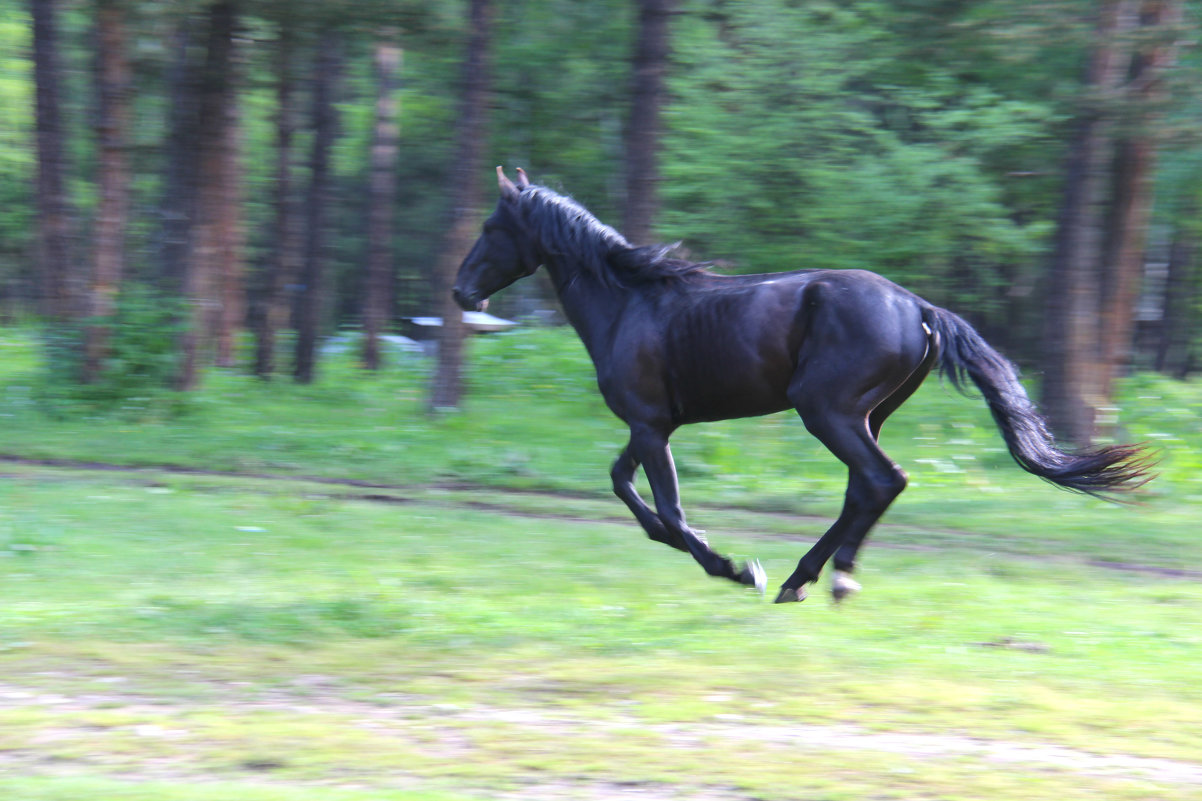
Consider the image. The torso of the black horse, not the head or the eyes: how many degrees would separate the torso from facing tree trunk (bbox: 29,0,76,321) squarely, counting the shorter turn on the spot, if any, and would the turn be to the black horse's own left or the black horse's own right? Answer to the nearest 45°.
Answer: approximately 45° to the black horse's own right

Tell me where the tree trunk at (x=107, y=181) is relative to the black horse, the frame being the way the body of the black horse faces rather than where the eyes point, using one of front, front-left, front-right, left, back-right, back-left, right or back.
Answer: front-right

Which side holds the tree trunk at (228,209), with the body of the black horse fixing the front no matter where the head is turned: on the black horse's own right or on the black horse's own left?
on the black horse's own right

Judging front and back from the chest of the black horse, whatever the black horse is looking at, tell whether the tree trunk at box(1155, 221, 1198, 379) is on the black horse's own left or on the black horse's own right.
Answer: on the black horse's own right

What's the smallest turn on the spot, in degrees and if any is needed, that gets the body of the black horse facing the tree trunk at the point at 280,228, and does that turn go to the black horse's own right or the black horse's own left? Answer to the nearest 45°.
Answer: approximately 45° to the black horse's own right

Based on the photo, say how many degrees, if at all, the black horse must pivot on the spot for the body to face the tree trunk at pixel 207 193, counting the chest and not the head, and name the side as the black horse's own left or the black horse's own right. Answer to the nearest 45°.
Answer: approximately 45° to the black horse's own right

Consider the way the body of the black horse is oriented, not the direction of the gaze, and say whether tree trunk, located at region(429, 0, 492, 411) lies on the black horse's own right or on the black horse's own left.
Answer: on the black horse's own right

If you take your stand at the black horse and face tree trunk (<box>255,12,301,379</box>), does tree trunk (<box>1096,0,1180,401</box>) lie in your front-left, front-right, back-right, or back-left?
front-right

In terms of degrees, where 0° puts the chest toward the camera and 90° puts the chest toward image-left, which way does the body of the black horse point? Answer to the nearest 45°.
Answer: approximately 90°

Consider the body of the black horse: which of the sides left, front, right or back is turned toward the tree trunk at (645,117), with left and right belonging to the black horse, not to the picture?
right
